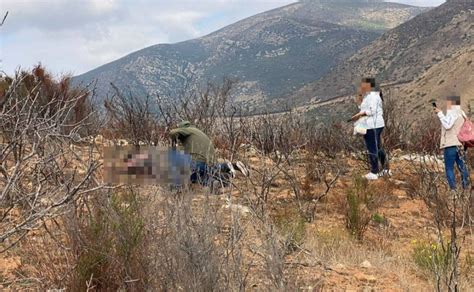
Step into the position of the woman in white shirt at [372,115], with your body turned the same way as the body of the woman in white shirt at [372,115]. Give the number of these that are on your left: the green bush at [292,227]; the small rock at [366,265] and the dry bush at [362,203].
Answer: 3

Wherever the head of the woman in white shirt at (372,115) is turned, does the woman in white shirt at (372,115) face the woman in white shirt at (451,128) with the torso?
no

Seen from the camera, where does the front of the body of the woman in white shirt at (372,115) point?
to the viewer's left

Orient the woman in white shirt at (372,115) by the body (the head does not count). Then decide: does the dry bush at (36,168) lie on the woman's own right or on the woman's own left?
on the woman's own left

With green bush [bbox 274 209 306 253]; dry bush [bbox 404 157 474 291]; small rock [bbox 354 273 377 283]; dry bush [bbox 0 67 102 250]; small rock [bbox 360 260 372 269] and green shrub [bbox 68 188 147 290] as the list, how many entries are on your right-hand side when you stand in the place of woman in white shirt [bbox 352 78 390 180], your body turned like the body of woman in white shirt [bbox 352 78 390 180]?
0

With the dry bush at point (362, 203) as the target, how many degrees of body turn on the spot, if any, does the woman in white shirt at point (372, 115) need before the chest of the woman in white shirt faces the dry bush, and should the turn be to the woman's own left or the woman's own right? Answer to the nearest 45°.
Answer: approximately 90° to the woman's own left

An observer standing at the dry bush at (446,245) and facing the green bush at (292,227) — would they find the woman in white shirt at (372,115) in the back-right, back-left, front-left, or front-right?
front-right

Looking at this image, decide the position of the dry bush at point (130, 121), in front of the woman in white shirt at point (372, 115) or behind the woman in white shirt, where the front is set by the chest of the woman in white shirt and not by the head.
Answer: in front

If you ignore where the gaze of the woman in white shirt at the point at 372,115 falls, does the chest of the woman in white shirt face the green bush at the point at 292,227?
no

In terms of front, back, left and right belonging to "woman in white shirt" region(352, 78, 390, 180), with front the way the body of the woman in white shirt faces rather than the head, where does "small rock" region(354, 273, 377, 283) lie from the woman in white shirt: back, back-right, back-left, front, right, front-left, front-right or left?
left

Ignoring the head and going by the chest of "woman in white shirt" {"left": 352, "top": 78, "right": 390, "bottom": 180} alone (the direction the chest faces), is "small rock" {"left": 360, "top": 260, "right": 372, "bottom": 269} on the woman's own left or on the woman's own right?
on the woman's own left

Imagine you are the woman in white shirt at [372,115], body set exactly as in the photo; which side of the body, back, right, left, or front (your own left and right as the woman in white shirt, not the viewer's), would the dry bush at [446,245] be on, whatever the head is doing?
left
